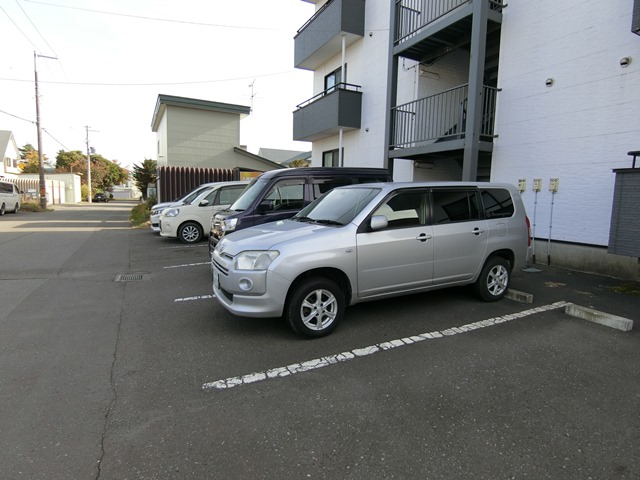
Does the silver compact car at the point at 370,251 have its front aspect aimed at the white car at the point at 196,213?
no

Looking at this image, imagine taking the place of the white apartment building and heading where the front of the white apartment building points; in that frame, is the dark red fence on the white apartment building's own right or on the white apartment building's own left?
on the white apartment building's own right

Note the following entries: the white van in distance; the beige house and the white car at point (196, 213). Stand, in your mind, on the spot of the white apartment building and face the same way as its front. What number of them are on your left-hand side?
0

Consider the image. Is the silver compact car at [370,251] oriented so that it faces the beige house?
no

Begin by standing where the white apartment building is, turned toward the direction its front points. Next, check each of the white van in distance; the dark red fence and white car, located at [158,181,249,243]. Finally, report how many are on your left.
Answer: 0

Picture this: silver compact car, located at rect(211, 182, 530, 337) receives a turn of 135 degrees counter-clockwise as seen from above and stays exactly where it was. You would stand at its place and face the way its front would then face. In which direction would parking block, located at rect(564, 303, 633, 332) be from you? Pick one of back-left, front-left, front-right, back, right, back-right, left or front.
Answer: front

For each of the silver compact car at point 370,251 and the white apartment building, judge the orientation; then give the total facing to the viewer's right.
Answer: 0

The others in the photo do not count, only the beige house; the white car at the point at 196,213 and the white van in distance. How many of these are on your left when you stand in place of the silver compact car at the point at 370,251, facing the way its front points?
0

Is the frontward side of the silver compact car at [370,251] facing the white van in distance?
no

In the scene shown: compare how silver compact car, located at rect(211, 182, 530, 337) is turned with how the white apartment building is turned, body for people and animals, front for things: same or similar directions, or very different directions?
same or similar directions

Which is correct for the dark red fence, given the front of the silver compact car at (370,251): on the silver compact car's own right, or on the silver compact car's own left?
on the silver compact car's own right

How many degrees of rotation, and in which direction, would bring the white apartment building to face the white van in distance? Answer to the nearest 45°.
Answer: approximately 45° to its right

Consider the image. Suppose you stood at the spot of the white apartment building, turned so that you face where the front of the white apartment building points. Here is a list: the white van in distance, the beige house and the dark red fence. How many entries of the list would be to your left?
0

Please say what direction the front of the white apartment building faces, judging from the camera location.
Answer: facing the viewer and to the left of the viewer

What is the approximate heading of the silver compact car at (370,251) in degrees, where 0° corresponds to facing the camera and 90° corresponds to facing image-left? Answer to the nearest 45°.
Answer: approximately 45°

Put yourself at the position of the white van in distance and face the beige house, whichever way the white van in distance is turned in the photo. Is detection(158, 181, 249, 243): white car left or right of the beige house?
right
